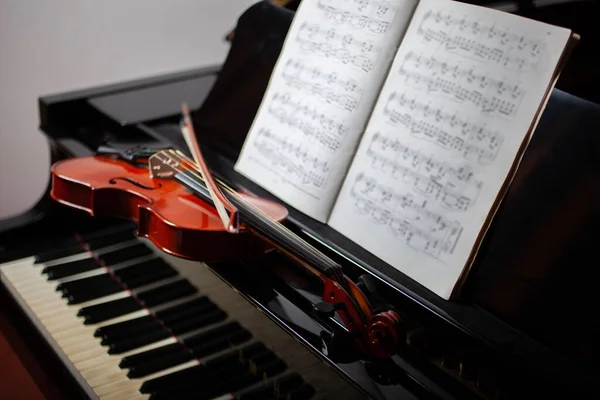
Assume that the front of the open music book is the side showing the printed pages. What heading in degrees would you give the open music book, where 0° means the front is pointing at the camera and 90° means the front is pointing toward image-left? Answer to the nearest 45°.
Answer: approximately 45°
